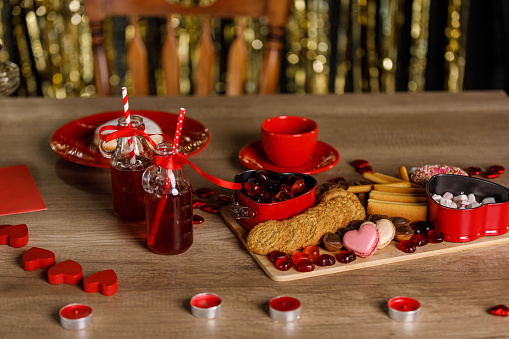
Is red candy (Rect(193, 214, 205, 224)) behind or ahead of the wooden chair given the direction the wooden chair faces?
ahead

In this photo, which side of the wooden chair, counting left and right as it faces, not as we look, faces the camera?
front

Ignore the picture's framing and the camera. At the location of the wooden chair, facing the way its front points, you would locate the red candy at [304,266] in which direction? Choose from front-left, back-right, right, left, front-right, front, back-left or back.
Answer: front

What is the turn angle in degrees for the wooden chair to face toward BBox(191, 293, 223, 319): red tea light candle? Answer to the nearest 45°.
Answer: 0° — it already faces it

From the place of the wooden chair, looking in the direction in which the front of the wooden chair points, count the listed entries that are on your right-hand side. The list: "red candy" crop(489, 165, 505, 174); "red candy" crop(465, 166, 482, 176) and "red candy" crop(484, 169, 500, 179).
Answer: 0

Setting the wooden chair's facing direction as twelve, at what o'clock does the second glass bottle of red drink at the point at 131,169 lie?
The second glass bottle of red drink is roughly at 12 o'clock from the wooden chair.

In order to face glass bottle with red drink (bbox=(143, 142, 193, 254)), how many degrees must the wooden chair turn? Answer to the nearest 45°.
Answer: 0° — it already faces it

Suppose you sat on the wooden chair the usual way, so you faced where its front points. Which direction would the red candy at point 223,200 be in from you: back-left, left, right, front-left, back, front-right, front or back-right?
front

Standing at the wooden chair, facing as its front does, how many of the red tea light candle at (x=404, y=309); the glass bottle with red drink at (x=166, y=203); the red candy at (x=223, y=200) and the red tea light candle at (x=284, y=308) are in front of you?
4

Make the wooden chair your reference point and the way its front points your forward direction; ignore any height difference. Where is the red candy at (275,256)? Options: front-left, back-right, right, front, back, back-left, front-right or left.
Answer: front

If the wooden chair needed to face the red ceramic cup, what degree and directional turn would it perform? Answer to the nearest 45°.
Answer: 0° — it already faces it

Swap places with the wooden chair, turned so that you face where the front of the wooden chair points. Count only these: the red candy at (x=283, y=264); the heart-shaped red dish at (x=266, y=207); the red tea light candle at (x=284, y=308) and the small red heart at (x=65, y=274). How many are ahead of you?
4

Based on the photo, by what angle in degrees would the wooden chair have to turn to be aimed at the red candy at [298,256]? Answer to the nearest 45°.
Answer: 0° — it already faces it

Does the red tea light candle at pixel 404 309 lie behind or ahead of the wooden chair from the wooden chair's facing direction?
ahead

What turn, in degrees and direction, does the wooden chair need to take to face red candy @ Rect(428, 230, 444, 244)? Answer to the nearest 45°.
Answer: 0° — it already faces it

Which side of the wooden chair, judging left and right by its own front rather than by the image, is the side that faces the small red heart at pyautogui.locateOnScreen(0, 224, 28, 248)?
front

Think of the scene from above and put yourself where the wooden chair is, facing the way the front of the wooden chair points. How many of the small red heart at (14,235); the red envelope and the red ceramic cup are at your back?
0

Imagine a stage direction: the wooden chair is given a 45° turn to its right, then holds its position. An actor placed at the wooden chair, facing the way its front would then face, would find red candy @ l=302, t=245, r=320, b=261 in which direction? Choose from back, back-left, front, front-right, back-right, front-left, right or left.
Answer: front-left

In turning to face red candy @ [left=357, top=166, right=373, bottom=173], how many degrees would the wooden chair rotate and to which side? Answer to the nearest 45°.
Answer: approximately 45° to its left

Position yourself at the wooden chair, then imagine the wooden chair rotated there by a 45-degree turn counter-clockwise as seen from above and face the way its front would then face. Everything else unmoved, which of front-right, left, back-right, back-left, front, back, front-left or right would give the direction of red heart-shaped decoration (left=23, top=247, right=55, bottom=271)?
front-right
